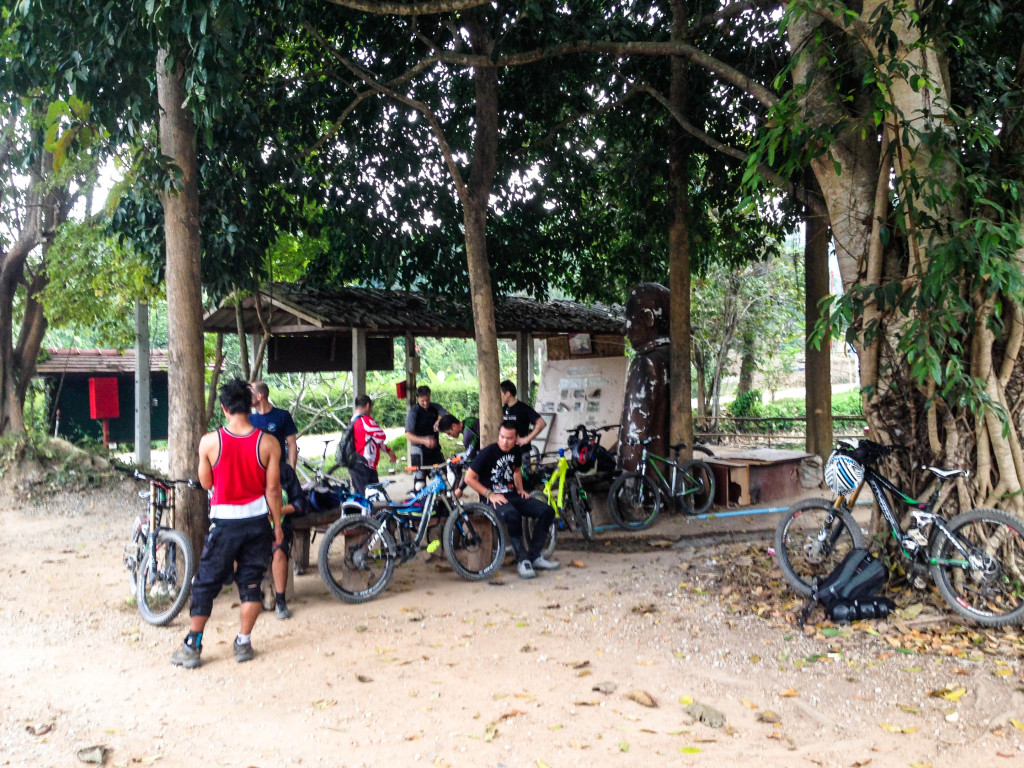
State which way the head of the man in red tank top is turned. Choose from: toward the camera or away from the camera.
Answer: away from the camera

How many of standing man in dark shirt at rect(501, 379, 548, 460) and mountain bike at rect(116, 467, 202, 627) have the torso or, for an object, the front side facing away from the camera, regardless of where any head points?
0

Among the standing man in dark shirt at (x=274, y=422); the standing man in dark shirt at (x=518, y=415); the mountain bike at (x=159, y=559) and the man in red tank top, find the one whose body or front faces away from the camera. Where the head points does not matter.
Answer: the man in red tank top

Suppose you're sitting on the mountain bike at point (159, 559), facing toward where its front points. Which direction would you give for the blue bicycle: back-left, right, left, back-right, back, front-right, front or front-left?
front-left

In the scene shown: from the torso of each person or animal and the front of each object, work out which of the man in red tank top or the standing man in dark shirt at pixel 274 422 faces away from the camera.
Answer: the man in red tank top

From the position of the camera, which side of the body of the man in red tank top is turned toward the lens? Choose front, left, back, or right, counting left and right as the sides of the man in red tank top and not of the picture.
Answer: back

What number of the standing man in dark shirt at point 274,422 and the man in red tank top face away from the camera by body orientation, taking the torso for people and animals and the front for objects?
1

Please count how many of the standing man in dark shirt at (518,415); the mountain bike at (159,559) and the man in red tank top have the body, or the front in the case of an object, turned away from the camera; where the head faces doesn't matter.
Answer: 1

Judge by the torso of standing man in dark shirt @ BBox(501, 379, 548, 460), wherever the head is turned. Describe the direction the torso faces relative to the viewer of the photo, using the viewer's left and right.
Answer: facing the viewer and to the left of the viewer

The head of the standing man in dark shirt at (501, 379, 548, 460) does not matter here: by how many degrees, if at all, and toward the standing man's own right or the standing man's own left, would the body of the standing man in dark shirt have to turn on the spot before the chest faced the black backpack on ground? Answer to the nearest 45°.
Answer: approximately 90° to the standing man's own left

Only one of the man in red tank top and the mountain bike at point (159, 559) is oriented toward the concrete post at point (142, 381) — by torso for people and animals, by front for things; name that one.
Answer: the man in red tank top

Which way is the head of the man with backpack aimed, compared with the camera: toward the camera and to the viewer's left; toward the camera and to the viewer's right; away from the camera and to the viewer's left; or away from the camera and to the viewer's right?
away from the camera and to the viewer's right

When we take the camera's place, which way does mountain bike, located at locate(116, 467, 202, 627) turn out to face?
facing the viewer and to the right of the viewer
